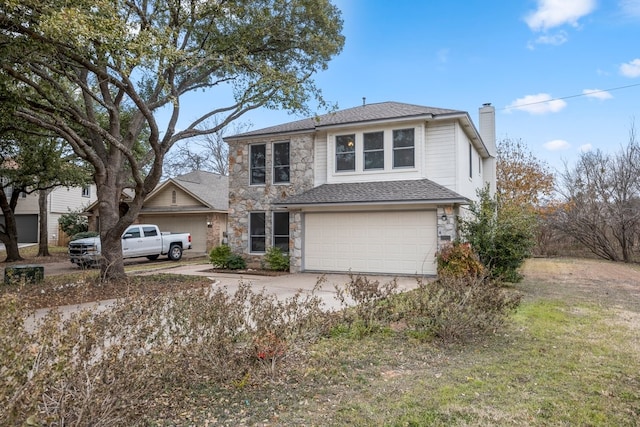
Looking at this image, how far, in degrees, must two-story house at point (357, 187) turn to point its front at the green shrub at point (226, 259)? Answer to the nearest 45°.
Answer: approximately 90° to its right

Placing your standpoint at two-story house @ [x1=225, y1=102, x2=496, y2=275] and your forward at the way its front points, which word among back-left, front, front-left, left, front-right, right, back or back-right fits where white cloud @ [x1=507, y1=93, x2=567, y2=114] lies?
back-left

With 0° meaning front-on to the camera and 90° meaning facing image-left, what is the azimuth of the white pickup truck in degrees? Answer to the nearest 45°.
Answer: approximately 45°

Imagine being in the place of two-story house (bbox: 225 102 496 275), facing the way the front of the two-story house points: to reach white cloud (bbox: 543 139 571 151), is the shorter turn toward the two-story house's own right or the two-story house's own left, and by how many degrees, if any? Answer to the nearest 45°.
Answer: approximately 135° to the two-story house's own left

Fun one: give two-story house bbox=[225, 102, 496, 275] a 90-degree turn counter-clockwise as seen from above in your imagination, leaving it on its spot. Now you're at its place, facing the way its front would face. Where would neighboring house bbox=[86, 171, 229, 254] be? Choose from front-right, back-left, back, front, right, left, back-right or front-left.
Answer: back-left

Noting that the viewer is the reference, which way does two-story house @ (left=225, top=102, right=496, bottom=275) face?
facing the viewer

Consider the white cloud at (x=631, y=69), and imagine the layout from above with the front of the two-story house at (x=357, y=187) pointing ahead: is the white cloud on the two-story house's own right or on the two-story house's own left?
on the two-story house's own left

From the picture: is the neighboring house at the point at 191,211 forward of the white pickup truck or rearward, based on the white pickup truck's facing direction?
rearward
